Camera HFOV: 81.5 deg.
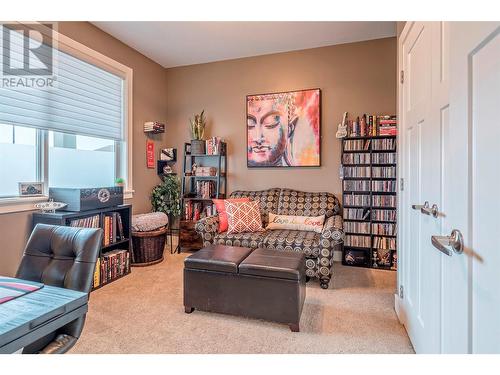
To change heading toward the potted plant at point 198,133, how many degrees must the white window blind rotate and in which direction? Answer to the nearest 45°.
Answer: approximately 45° to its left

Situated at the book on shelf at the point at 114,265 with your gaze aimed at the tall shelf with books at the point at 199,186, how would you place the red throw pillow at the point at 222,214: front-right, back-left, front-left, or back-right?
front-right

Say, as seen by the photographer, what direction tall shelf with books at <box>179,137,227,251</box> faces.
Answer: facing the viewer

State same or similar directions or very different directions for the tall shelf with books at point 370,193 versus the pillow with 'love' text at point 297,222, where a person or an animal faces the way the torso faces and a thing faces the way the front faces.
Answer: same or similar directions

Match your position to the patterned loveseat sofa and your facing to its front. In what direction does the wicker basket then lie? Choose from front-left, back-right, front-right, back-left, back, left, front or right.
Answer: front-right

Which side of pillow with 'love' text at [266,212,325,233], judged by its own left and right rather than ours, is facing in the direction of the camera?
front

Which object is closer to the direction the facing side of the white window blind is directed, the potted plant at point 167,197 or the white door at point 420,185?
the white door

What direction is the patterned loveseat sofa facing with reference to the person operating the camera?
facing the viewer and to the left of the viewer

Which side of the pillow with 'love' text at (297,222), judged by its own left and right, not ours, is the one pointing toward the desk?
front

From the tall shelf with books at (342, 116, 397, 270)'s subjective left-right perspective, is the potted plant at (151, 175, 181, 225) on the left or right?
on its right

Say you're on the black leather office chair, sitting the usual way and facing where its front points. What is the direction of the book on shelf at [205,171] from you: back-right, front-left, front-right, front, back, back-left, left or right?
back

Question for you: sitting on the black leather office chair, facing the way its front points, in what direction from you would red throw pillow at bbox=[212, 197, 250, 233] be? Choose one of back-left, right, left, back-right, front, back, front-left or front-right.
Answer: back

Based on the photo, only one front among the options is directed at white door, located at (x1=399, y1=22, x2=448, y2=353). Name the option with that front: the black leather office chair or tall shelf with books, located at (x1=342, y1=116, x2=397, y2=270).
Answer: the tall shelf with books

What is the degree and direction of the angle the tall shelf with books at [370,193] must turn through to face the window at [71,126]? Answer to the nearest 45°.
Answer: approximately 45° to its right
